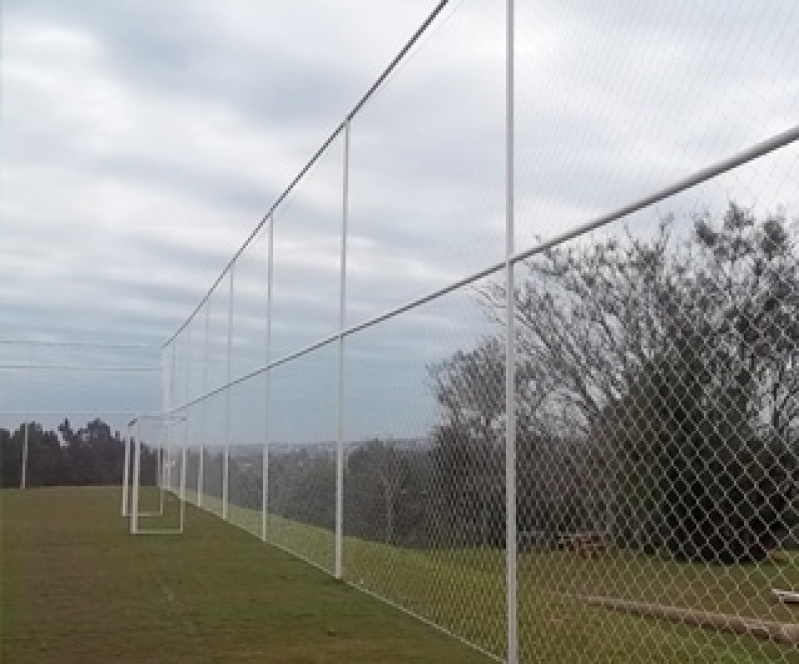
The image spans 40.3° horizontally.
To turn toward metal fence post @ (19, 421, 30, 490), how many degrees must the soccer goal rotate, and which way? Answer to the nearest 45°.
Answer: approximately 45° to its right

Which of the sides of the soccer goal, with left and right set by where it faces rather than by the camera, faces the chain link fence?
left
